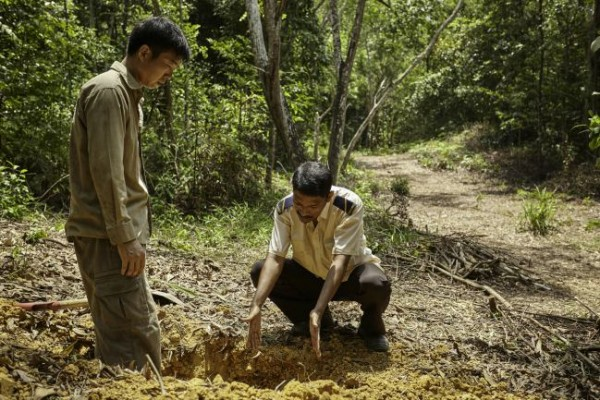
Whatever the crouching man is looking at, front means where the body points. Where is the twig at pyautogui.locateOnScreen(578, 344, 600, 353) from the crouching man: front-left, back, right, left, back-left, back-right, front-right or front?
back-left

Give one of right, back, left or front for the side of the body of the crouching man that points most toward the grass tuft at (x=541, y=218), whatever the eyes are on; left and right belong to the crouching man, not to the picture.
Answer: back

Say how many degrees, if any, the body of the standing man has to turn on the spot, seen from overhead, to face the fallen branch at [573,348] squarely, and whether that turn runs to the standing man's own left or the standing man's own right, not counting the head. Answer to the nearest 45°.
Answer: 0° — they already face it

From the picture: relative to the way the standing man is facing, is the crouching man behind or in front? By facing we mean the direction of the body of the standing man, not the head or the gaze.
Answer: in front

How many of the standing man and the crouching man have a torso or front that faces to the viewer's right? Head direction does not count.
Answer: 1

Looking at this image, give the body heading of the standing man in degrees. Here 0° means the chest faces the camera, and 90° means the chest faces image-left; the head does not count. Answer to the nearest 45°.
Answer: approximately 270°

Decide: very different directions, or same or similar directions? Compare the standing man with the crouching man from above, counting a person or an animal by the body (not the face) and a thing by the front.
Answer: very different directions

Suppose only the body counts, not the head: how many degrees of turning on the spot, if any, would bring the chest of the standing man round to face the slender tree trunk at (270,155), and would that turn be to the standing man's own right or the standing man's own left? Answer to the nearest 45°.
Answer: approximately 90° to the standing man's own left

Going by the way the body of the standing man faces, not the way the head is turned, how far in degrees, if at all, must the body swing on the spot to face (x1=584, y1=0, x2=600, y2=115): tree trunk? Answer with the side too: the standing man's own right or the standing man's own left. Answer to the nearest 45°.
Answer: approximately 45° to the standing man's own left

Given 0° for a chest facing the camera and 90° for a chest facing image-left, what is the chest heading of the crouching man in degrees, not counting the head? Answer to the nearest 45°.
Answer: approximately 45°

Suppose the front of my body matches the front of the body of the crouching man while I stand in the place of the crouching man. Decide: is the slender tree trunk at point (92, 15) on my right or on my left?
on my right

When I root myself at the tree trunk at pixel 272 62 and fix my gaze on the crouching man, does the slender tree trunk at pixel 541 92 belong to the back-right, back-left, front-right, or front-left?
back-left
